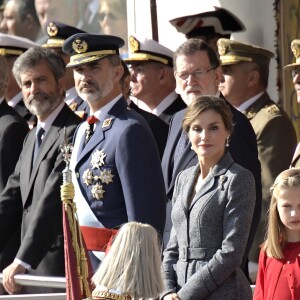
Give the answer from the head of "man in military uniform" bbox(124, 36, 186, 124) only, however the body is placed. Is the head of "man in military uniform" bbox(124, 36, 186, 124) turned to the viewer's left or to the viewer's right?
to the viewer's left

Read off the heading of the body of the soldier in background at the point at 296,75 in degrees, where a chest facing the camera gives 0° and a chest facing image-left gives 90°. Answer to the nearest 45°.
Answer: approximately 45°

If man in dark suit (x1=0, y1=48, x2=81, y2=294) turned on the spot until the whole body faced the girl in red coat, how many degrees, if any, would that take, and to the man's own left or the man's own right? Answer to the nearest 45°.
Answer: approximately 90° to the man's own left

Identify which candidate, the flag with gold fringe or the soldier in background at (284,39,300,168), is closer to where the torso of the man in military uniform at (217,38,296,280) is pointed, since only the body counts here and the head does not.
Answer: the flag with gold fringe

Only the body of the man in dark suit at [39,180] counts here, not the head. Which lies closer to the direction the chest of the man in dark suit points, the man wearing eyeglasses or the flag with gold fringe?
the flag with gold fringe

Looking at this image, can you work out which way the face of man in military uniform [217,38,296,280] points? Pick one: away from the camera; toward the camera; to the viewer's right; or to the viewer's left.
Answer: to the viewer's left
